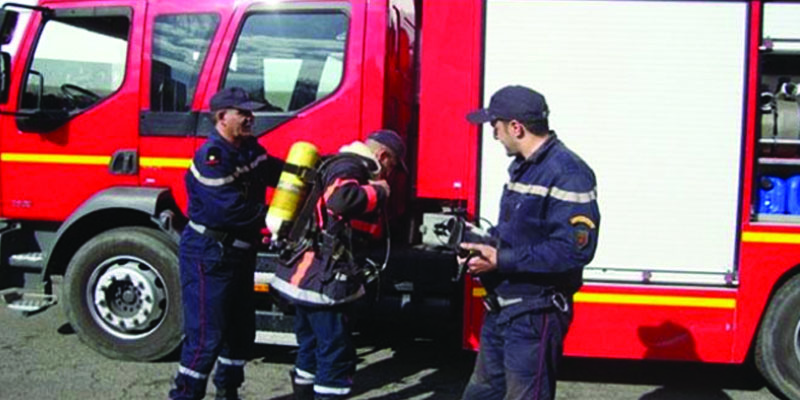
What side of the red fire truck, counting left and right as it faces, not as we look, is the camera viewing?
left

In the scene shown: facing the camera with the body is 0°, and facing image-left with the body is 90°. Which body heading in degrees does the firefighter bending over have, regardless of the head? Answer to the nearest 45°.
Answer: approximately 270°

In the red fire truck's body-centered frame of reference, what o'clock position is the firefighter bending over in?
The firefighter bending over is roughly at 10 o'clock from the red fire truck.

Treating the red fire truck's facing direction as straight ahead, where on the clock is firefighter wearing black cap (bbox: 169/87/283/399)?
The firefighter wearing black cap is roughly at 11 o'clock from the red fire truck.

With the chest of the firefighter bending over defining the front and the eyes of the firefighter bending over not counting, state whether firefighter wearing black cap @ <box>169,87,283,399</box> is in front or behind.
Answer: behind

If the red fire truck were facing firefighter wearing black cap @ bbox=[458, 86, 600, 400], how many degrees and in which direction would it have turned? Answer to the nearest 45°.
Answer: approximately 90° to its left

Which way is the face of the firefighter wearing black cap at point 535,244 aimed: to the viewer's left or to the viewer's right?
to the viewer's left

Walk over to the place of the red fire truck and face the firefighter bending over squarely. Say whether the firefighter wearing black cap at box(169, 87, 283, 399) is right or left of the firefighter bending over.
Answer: right

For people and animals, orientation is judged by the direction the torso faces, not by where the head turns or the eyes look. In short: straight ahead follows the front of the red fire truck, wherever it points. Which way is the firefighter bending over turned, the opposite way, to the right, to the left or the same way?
the opposite way

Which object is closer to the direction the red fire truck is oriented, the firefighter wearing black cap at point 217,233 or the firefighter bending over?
the firefighter wearing black cap
